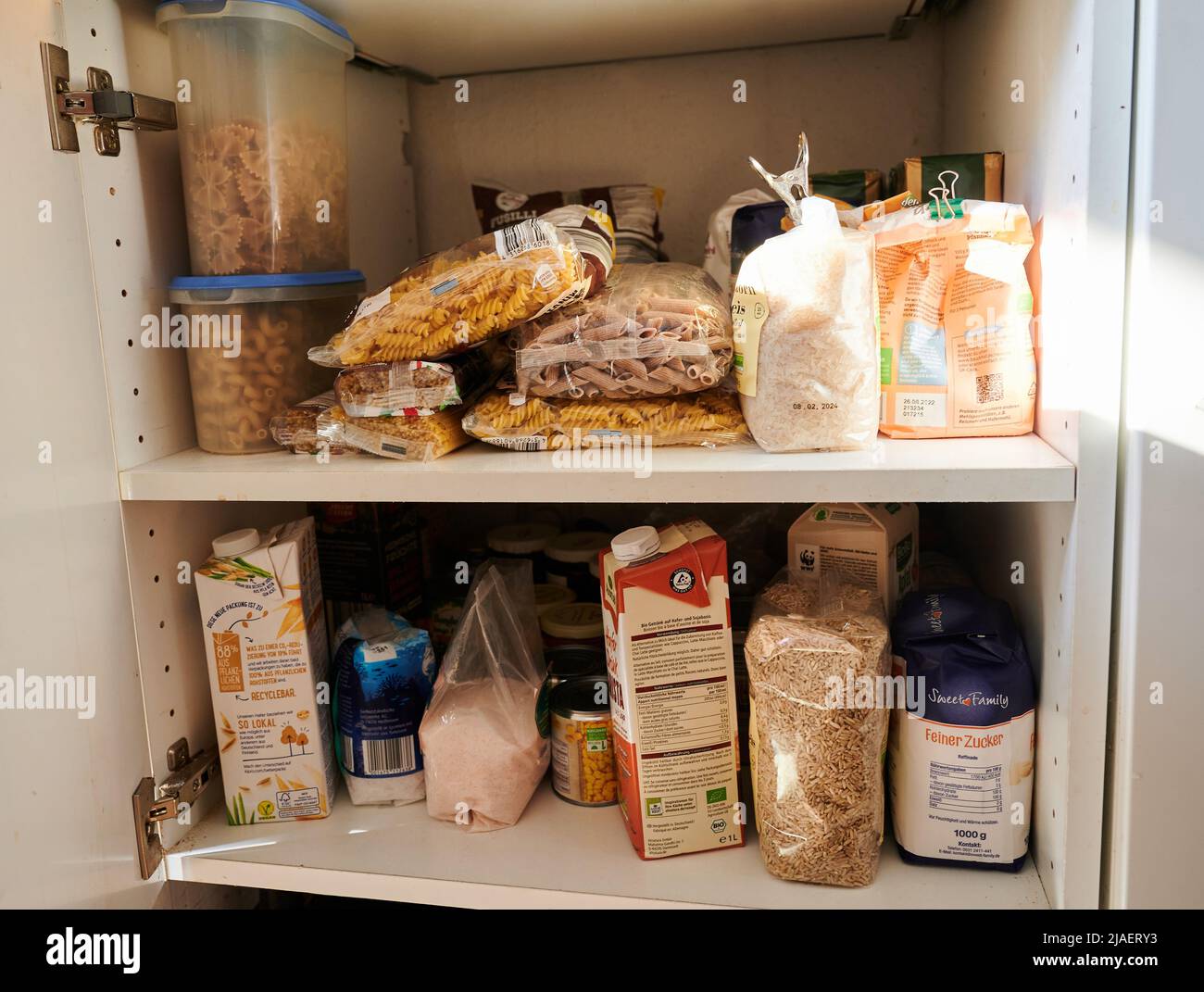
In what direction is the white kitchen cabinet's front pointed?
toward the camera

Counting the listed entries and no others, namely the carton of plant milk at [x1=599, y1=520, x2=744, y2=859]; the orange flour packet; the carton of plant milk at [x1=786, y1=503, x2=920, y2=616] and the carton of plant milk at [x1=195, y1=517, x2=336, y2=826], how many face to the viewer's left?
1

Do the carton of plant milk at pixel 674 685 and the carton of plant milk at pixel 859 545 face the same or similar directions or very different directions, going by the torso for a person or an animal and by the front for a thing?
very different directions

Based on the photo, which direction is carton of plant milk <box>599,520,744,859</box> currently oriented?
to the viewer's left
